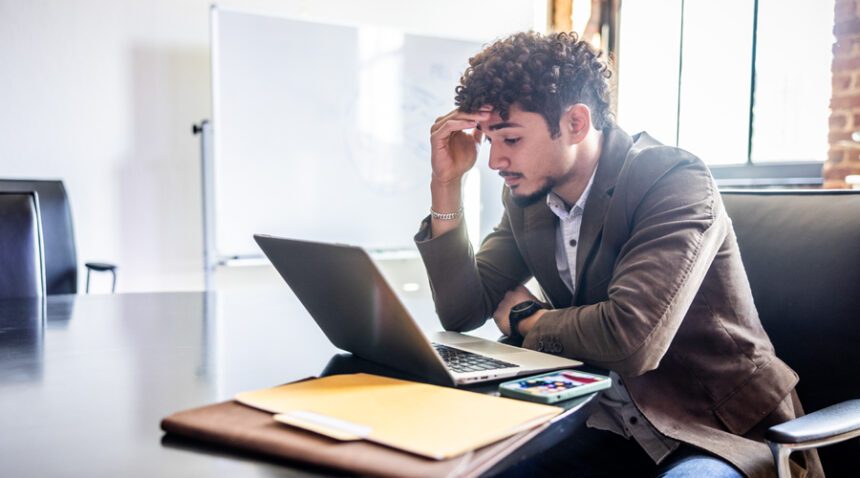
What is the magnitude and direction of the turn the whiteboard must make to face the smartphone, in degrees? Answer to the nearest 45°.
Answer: approximately 45° to its right

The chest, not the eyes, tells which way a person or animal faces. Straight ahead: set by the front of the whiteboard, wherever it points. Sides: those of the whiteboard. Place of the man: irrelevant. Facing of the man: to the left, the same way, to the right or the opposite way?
to the right

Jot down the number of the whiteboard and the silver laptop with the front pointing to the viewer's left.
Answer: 0

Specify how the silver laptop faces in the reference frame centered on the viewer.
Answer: facing away from the viewer and to the right of the viewer

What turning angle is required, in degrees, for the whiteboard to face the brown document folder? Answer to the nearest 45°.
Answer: approximately 45° to its right

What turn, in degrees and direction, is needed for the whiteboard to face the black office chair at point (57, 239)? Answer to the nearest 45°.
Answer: approximately 90° to its right

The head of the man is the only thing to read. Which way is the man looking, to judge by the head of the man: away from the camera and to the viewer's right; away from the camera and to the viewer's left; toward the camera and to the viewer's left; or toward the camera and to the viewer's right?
toward the camera and to the viewer's left

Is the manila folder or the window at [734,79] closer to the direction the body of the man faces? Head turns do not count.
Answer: the manila folder

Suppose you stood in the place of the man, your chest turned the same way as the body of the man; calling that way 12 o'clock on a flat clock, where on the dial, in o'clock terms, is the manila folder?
The manila folder is roughly at 11 o'clock from the man.

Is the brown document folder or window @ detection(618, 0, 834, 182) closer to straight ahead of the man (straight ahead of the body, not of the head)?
the brown document folder

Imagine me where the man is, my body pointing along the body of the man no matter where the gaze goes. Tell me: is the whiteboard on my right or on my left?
on my right

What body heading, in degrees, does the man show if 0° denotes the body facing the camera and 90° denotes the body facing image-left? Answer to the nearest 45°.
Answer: approximately 45°

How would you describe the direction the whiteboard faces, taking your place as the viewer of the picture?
facing the viewer and to the right of the viewer

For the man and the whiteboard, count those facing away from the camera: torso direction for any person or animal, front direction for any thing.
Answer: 0
